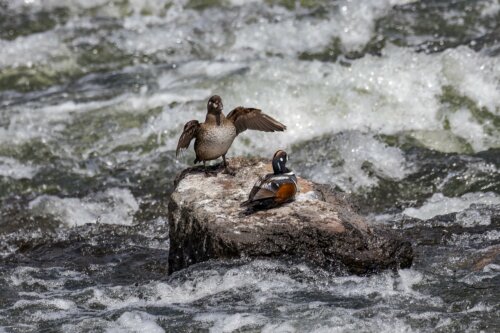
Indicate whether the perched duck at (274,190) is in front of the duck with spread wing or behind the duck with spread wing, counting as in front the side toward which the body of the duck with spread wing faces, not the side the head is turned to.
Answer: in front

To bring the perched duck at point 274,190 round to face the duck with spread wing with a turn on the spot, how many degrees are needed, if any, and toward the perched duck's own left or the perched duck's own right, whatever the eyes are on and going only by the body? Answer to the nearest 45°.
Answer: approximately 135° to the perched duck's own left

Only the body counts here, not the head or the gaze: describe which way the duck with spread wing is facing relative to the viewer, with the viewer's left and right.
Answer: facing the viewer and to the right of the viewer

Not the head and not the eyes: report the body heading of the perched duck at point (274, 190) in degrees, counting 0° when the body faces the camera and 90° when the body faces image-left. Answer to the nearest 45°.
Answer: approximately 270°
